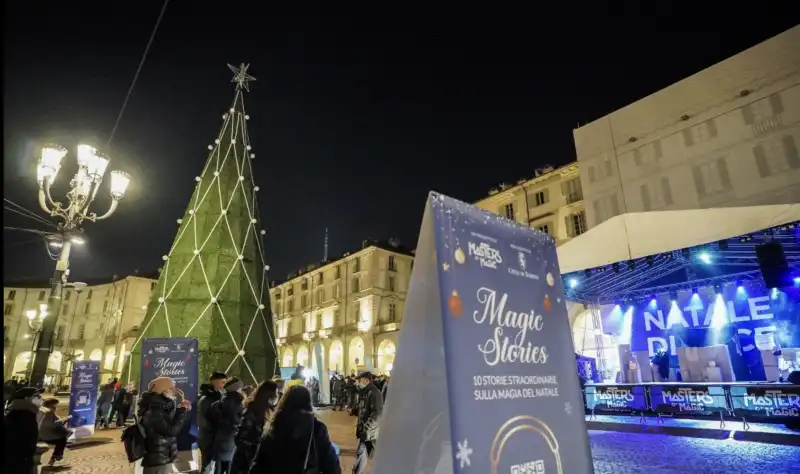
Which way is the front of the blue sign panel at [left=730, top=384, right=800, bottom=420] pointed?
toward the camera

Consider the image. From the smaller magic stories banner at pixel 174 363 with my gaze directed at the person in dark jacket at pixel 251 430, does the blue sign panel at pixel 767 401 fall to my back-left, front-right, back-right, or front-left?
front-left

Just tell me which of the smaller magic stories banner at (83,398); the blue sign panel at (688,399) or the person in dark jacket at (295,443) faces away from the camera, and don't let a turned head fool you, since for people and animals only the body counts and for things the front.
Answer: the person in dark jacket

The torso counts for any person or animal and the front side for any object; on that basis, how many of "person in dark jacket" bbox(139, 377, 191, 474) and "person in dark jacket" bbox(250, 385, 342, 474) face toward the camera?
0

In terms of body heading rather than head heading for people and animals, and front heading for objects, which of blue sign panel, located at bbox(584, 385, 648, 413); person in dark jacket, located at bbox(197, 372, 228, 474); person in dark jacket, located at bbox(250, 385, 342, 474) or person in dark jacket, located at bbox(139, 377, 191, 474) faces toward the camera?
the blue sign panel

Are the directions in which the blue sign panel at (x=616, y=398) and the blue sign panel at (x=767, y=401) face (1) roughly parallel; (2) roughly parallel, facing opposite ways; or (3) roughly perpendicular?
roughly parallel

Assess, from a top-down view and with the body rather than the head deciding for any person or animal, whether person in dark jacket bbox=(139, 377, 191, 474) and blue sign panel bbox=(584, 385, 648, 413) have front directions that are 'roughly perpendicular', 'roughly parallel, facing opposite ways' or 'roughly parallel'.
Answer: roughly parallel, facing opposite ways

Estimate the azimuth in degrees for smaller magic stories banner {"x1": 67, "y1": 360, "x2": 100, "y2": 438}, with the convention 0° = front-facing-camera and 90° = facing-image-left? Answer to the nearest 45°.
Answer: approximately 0°

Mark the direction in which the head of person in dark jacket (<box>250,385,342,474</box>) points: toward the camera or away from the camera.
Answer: away from the camera

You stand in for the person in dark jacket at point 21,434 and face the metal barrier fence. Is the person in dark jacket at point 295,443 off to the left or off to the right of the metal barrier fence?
right

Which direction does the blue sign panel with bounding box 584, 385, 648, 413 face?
toward the camera
